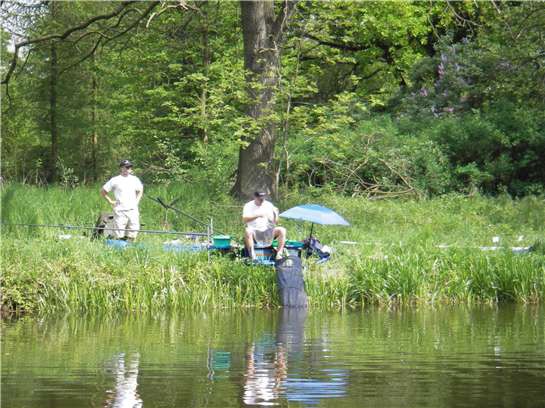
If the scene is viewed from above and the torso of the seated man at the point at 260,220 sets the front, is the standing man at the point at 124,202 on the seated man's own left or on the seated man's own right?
on the seated man's own right

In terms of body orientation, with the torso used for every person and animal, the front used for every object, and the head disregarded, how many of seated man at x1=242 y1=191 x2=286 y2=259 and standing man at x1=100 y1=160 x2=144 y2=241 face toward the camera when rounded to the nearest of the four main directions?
2

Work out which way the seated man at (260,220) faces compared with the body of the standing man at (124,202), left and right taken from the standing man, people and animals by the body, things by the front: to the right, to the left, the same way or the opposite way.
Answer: the same way

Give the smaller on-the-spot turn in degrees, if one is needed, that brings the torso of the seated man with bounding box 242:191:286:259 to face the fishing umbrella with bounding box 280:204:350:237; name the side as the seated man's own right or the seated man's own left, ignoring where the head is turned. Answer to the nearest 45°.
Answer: approximately 90° to the seated man's own left

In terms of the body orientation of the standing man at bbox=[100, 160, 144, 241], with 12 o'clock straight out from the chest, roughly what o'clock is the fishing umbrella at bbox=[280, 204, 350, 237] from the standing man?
The fishing umbrella is roughly at 10 o'clock from the standing man.

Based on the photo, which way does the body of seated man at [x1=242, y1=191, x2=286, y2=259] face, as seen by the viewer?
toward the camera

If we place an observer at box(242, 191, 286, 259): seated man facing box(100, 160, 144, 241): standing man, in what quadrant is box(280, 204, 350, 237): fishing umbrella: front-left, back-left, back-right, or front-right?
back-right

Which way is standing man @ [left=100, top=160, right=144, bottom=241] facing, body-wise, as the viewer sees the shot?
toward the camera
